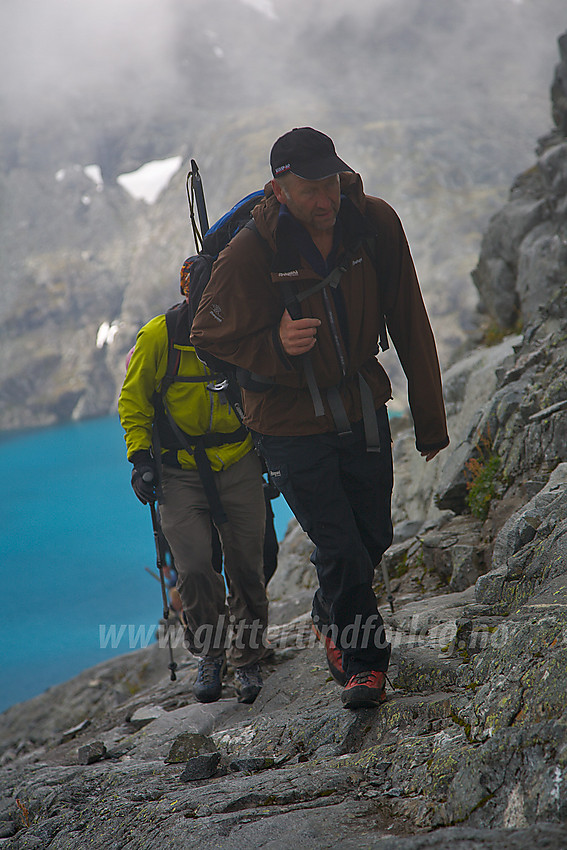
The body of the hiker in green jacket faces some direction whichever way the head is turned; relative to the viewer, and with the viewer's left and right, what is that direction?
facing the viewer

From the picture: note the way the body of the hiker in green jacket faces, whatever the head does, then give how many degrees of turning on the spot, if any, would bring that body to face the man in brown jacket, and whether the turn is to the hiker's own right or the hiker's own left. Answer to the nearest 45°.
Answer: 0° — they already face them
